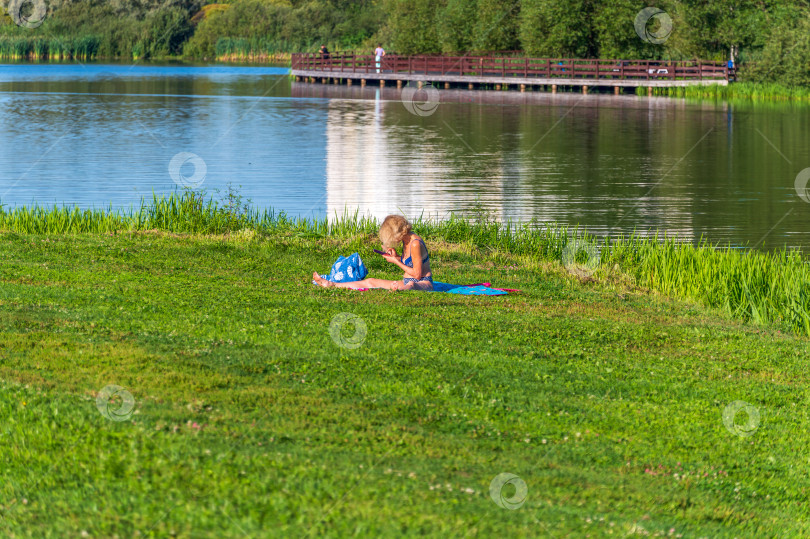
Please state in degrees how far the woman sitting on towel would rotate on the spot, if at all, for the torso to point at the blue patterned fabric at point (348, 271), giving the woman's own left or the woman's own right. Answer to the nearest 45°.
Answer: approximately 45° to the woman's own right

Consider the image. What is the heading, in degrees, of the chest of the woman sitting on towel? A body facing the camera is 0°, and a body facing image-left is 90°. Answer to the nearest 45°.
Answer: approximately 90°

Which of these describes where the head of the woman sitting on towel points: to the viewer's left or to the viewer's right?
to the viewer's left
